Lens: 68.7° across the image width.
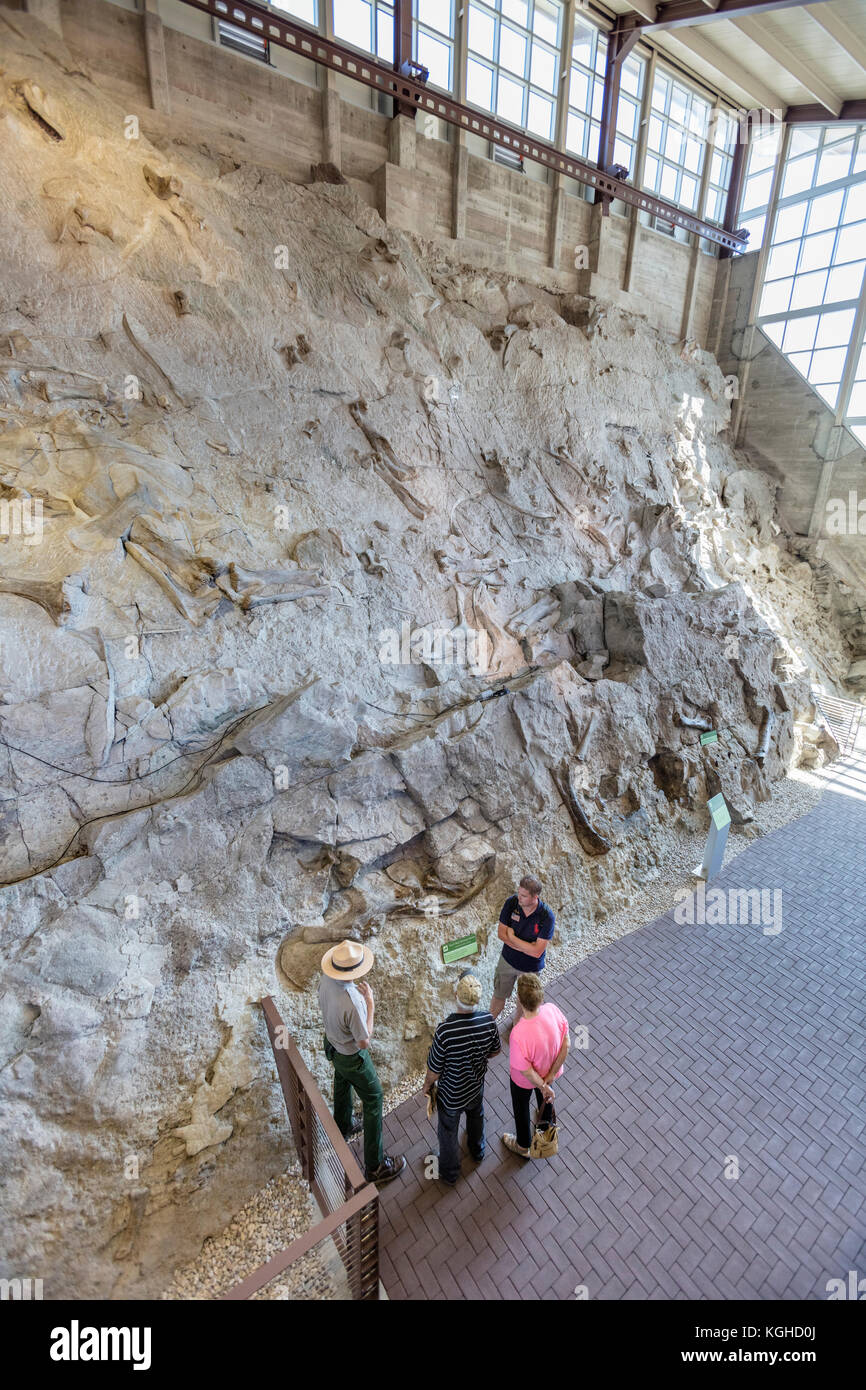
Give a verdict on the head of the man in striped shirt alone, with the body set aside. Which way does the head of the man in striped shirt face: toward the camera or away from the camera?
away from the camera

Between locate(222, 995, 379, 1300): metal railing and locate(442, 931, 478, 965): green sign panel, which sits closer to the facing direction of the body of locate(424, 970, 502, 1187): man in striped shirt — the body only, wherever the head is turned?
the green sign panel

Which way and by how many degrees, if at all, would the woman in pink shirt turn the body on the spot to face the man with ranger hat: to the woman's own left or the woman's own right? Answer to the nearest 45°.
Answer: approximately 45° to the woman's own left

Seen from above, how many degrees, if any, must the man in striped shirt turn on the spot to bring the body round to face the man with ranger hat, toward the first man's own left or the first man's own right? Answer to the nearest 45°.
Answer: approximately 90° to the first man's own left

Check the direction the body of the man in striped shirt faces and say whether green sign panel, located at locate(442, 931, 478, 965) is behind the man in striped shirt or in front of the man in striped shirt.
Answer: in front

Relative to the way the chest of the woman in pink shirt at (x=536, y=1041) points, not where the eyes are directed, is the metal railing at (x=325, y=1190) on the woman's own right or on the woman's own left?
on the woman's own left

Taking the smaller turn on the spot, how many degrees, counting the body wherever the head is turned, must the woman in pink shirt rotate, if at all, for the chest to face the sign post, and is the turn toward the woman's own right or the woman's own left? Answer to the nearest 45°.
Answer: approximately 90° to the woman's own right

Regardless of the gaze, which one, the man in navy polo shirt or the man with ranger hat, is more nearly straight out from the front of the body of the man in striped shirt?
the man in navy polo shirt

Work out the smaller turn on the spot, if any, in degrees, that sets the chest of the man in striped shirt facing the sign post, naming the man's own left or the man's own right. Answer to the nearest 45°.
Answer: approximately 45° to the man's own right

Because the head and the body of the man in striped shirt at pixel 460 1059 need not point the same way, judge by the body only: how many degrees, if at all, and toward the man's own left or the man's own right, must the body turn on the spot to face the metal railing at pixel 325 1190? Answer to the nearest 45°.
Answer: approximately 135° to the man's own left

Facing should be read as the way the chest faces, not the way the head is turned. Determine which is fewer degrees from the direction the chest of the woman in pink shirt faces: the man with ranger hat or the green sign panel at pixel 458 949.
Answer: the green sign panel

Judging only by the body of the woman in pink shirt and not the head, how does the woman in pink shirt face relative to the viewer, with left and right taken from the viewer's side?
facing away from the viewer and to the left of the viewer

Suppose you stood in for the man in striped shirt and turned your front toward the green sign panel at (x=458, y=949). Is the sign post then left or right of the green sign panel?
right

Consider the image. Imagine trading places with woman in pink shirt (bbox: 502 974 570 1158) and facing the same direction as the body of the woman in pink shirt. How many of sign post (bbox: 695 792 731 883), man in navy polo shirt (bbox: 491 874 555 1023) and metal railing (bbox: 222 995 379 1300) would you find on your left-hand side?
1

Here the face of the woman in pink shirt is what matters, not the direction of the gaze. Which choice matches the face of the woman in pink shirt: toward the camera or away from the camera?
away from the camera

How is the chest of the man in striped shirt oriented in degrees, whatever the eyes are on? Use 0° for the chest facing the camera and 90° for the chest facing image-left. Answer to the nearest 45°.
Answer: approximately 180°
